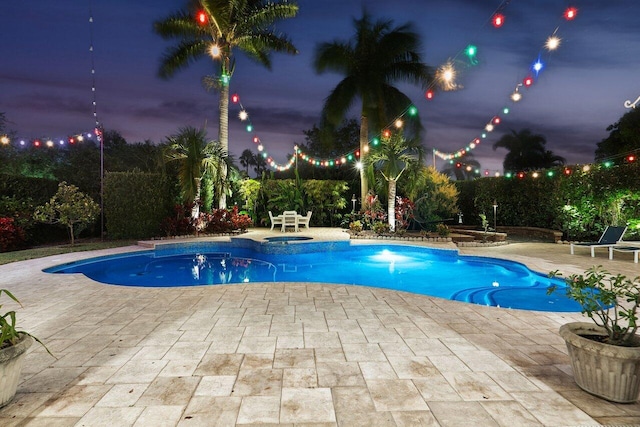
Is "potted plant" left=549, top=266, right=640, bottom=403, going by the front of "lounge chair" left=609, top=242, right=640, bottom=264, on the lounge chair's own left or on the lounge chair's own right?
on the lounge chair's own left

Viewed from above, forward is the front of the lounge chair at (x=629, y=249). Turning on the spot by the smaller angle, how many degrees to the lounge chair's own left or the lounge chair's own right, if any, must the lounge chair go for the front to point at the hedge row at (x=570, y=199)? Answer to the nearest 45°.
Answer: approximately 45° to the lounge chair's own right

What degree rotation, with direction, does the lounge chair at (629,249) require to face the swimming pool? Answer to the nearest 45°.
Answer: approximately 45° to its left

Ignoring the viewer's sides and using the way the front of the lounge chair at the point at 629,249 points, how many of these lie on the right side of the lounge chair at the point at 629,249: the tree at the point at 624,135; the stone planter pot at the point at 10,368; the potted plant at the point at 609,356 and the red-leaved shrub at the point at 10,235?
1

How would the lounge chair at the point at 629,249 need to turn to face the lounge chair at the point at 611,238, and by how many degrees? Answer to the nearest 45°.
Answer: approximately 45° to its right

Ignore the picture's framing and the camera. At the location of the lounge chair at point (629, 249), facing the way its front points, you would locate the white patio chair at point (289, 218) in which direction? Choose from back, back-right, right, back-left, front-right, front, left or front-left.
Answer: front

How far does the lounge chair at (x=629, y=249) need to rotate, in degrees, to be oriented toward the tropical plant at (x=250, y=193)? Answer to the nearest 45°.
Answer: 0° — it already faces it

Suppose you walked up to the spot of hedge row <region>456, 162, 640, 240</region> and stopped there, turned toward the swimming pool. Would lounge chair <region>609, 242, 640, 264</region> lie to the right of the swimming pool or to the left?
left

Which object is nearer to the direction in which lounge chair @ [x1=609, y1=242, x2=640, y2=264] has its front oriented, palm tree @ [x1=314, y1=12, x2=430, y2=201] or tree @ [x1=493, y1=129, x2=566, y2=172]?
the palm tree

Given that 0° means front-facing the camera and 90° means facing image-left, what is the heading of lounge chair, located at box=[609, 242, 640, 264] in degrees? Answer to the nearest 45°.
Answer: approximately 90°

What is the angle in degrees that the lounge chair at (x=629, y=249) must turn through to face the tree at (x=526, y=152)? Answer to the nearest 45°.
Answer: approximately 90° to its right

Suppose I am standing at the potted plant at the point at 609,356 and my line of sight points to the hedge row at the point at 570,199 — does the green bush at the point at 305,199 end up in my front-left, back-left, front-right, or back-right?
front-left

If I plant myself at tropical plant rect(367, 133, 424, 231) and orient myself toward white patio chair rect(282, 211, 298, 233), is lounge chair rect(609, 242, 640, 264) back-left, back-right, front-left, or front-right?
back-left
